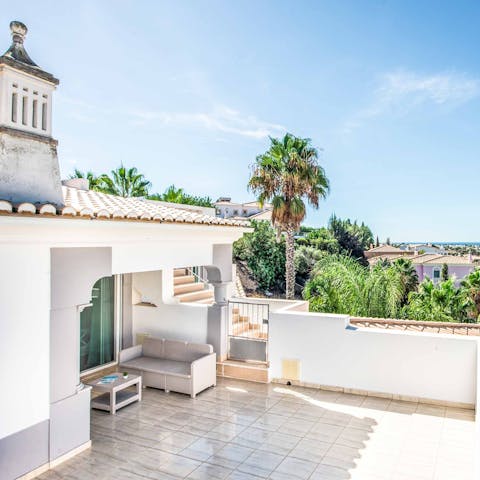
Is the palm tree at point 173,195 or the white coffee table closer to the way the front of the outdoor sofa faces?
the white coffee table

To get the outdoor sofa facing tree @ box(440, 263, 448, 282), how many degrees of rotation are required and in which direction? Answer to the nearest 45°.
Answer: approximately 180°

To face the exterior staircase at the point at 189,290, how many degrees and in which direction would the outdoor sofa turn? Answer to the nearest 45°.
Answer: approximately 135° to its right

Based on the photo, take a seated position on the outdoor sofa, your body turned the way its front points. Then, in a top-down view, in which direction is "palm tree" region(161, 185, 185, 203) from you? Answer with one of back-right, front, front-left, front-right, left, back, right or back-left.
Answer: back-right

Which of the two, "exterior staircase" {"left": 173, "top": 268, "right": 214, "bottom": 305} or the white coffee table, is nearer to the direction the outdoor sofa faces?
the white coffee table

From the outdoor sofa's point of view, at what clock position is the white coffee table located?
The white coffee table is roughly at 12 o'clock from the outdoor sofa.

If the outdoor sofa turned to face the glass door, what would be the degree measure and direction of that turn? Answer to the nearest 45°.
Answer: approximately 90° to its right

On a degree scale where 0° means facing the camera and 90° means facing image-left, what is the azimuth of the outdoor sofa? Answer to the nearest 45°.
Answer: approximately 45°
